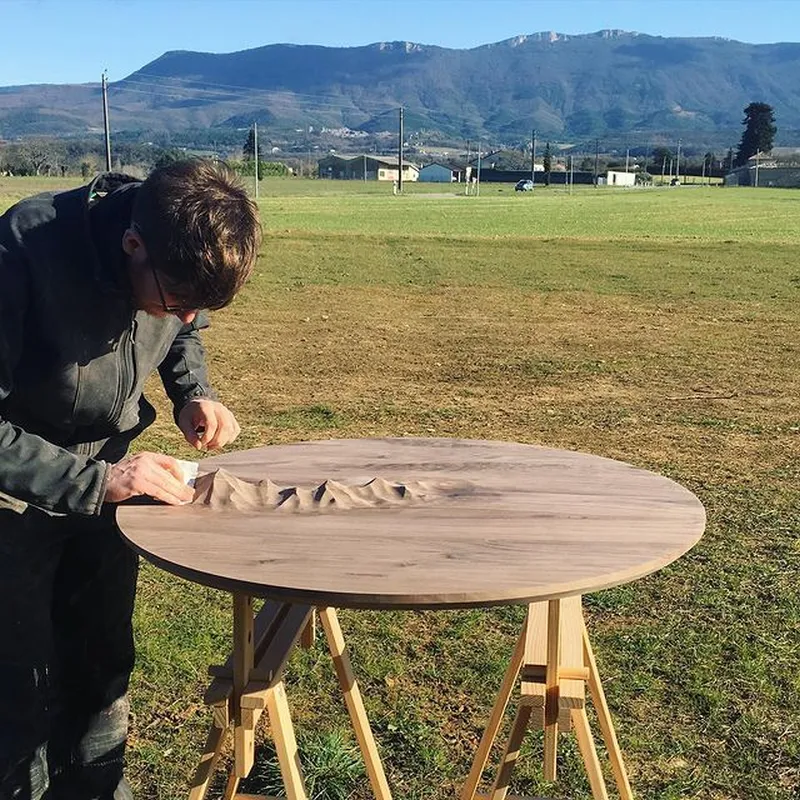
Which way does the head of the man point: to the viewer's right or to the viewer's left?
to the viewer's right

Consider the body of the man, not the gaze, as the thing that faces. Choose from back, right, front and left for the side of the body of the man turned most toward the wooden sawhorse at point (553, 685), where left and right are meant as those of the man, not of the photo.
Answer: front
